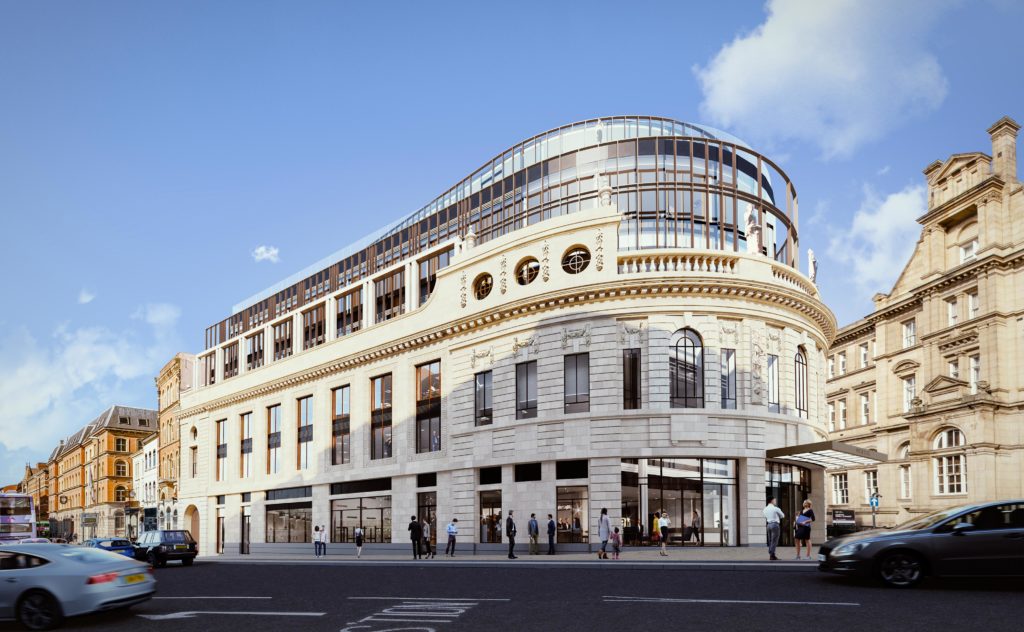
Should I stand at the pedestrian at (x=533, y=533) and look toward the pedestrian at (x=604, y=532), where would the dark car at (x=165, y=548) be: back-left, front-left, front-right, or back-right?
back-right

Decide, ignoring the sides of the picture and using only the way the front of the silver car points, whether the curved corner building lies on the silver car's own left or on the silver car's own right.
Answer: on the silver car's own right

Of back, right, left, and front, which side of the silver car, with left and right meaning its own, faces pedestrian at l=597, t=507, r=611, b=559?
right

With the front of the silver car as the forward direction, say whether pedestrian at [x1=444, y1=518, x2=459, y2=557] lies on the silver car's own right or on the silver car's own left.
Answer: on the silver car's own right

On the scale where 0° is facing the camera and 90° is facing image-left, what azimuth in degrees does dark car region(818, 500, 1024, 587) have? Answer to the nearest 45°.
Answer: approximately 90°

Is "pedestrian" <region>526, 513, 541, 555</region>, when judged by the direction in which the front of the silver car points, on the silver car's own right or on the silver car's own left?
on the silver car's own right

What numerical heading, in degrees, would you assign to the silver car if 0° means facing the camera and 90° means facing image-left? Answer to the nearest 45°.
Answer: approximately 135°
